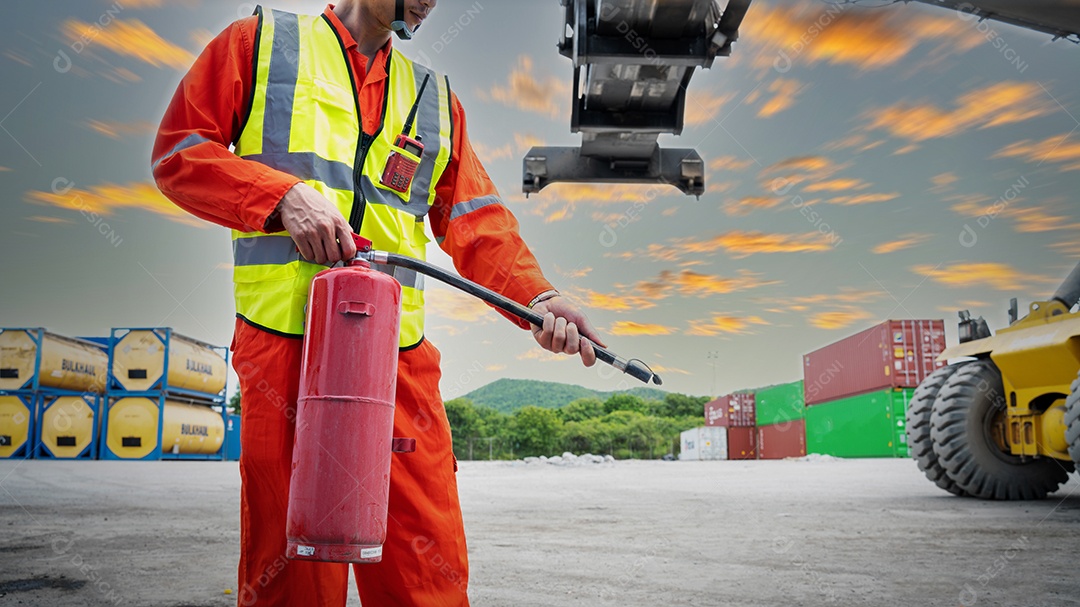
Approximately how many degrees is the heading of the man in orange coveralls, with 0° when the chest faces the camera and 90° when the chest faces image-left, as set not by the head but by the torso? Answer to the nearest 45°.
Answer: approximately 315°

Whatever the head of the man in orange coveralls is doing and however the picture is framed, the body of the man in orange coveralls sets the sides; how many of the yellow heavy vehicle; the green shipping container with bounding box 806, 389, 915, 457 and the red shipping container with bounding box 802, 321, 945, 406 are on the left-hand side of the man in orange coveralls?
3

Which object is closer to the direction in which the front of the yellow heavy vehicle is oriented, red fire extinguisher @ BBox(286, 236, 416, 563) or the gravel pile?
the red fire extinguisher

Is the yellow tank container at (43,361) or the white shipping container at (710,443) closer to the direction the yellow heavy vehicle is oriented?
the yellow tank container

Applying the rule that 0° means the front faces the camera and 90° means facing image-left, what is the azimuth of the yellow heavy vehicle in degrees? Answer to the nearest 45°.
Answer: approximately 45°

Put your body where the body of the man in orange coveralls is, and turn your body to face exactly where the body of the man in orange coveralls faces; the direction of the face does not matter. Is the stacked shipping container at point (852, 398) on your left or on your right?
on your left

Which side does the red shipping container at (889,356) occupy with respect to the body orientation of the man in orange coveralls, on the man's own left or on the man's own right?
on the man's own left
